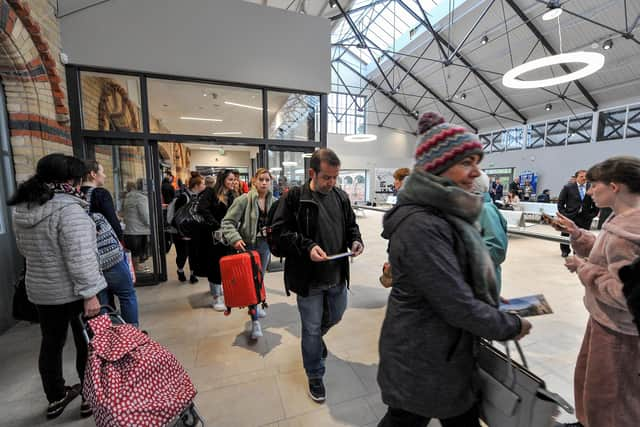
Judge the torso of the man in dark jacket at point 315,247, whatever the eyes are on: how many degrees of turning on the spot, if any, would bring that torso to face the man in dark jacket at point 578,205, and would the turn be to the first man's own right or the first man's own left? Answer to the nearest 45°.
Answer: approximately 90° to the first man's own left

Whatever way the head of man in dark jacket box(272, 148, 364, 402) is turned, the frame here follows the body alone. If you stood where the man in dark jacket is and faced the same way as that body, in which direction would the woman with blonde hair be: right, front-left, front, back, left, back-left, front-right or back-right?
back

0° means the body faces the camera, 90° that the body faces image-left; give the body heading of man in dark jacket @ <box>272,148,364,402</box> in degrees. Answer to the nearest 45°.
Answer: approximately 315°

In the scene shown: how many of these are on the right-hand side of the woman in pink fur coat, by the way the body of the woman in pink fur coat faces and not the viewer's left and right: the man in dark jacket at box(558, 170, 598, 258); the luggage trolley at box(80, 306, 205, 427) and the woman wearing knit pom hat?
1

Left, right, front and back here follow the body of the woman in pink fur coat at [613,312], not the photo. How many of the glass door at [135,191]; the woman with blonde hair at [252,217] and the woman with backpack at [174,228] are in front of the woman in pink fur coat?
3

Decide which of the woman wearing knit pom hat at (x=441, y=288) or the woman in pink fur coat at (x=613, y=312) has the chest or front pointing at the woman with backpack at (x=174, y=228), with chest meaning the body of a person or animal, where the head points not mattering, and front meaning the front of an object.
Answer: the woman in pink fur coat

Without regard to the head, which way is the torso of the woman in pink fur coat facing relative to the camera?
to the viewer's left
